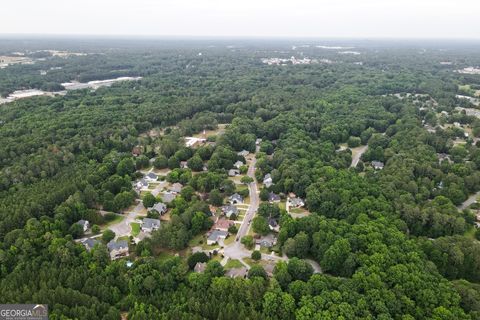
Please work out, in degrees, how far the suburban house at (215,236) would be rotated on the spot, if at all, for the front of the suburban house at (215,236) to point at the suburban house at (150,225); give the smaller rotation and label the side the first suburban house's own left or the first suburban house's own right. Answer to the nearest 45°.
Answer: approximately 135° to the first suburban house's own right

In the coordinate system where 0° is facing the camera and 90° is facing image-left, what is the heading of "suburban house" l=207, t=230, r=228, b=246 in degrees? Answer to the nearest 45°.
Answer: approximately 315°

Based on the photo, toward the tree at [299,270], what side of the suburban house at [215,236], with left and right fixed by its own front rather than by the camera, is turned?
front

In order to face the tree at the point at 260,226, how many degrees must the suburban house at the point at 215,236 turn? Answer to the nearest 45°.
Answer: approximately 45° to its left

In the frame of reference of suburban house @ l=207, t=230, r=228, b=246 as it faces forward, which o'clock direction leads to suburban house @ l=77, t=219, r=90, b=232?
suburban house @ l=77, t=219, r=90, b=232 is roughly at 5 o'clock from suburban house @ l=207, t=230, r=228, b=246.

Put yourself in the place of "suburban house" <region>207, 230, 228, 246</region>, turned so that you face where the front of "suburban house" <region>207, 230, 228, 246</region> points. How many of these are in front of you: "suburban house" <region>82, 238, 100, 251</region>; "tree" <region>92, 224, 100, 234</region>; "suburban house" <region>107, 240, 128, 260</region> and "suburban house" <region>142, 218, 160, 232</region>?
0

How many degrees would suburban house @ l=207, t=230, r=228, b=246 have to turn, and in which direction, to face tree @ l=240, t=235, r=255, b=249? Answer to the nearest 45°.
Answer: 0° — it already faces it

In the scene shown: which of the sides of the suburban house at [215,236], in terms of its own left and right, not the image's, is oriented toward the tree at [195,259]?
right

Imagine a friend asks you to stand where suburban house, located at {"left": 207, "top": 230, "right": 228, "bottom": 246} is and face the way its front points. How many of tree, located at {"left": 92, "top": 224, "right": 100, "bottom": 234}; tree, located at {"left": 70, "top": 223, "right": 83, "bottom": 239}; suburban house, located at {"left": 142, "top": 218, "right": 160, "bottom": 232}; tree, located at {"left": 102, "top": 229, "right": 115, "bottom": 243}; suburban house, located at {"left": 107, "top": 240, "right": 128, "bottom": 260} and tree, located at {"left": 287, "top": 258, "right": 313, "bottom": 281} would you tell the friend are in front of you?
1

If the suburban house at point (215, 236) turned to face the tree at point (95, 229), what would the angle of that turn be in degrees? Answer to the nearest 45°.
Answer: approximately 135° to its right

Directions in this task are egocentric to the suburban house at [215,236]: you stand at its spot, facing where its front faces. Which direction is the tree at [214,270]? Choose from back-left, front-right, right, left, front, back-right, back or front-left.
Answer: front-right

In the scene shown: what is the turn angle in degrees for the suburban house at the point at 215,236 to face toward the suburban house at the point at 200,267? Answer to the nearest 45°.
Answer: approximately 45° to its right

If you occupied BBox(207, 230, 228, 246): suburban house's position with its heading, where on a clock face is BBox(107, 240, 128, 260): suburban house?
BBox(107, 240, 128, 260): suburban house is roughly at 4 o'clock from BBox(207, 230, 228, 246): suburban house.

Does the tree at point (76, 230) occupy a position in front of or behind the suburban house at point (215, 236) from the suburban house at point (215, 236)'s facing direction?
behind

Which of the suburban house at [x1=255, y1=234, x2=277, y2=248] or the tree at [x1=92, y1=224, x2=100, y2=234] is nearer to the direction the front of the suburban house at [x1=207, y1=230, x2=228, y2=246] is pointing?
the suburban house

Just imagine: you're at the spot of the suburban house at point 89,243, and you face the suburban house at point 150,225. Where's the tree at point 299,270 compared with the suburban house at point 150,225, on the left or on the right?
right

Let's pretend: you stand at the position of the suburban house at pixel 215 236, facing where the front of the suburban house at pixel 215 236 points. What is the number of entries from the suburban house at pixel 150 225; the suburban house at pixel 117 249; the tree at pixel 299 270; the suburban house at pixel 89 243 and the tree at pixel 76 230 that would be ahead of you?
1

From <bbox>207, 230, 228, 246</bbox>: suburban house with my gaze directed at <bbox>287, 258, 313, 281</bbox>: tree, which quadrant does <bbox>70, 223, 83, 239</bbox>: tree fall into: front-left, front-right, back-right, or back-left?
back-right

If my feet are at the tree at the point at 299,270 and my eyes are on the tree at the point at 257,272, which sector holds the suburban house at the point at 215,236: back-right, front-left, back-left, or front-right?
front-right

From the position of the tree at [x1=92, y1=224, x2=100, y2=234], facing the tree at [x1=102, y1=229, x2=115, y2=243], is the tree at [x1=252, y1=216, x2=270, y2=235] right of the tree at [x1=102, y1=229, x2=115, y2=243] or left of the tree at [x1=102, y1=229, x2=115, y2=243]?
left
